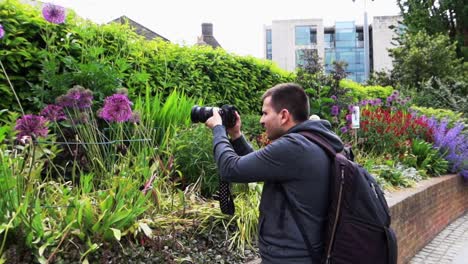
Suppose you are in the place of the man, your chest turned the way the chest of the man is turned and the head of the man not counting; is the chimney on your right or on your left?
on your right

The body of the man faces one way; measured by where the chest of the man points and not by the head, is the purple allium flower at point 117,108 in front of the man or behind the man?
in front

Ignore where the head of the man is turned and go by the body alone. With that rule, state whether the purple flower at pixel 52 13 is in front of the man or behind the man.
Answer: in front

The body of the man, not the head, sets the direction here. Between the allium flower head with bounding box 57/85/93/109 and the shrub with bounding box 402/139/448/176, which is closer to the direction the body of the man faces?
the allium flower head

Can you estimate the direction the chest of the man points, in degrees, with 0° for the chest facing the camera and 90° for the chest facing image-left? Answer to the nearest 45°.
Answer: approximately 90°

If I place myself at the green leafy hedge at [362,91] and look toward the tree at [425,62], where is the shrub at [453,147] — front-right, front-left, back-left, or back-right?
back-right

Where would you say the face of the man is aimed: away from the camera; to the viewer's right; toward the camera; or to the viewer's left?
to the viewer's left

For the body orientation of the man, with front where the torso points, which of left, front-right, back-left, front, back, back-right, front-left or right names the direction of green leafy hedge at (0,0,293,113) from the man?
front-right

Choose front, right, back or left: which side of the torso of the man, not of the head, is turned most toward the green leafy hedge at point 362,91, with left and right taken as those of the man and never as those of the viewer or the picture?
right

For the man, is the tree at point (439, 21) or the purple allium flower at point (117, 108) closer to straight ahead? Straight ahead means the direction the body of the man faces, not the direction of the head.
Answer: the purple allium flower

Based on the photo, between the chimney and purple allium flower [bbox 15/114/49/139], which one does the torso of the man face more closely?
the purple allium flower

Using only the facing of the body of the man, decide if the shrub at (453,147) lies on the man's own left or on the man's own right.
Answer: on the man's own right

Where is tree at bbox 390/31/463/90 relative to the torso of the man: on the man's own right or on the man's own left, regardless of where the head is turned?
on the man's own right
